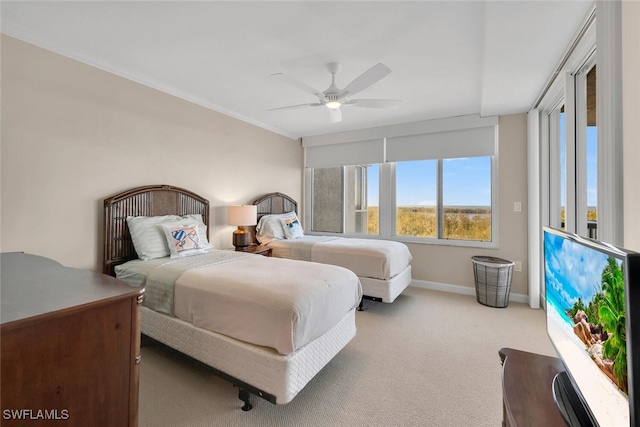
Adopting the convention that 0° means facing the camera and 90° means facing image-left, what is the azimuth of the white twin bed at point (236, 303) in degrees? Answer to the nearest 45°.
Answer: approximately 315°

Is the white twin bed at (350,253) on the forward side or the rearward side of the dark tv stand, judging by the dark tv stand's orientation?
on the forward side

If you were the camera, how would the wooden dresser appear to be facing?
facing away from the viewer and to the right of the viewer

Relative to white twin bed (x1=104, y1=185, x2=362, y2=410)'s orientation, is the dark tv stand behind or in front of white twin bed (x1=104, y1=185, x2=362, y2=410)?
in front

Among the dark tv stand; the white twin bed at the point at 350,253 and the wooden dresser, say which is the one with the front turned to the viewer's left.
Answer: the dark tv stand

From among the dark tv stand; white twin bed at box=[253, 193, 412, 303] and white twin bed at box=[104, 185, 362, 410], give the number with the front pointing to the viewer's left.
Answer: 1

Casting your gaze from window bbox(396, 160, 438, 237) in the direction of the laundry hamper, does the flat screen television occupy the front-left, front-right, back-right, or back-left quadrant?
front-right

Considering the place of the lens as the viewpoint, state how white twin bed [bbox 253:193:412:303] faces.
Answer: facing the viewer and to the right of the viewer

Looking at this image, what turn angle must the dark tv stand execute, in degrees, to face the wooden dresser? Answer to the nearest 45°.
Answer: approximately 45° to its left

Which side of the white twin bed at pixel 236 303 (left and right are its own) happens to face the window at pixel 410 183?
left

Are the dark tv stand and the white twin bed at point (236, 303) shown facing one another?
yes

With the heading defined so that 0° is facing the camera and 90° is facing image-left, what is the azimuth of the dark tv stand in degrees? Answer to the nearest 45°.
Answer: approximately 90°

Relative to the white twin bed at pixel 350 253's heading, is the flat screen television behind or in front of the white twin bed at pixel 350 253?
in front

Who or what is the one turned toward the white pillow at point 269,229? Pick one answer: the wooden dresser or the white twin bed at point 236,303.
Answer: the wooden dresser
